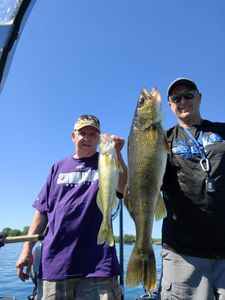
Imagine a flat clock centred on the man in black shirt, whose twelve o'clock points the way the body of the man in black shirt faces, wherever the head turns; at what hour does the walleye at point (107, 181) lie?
The walleye is roughly at 2 o'clock from the man in black shirt.

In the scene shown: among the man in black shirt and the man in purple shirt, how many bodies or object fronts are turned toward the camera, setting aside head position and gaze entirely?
2

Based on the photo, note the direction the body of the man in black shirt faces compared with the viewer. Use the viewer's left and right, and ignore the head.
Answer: facing the viewer

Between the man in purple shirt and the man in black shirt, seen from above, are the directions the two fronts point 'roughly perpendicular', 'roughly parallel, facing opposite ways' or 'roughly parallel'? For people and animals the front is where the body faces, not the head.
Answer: roughly parallel

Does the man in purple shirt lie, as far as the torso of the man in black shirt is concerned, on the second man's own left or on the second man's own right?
on the second man's own right

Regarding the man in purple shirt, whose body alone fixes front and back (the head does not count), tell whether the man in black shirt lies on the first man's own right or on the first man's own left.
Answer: on the first man's own left
